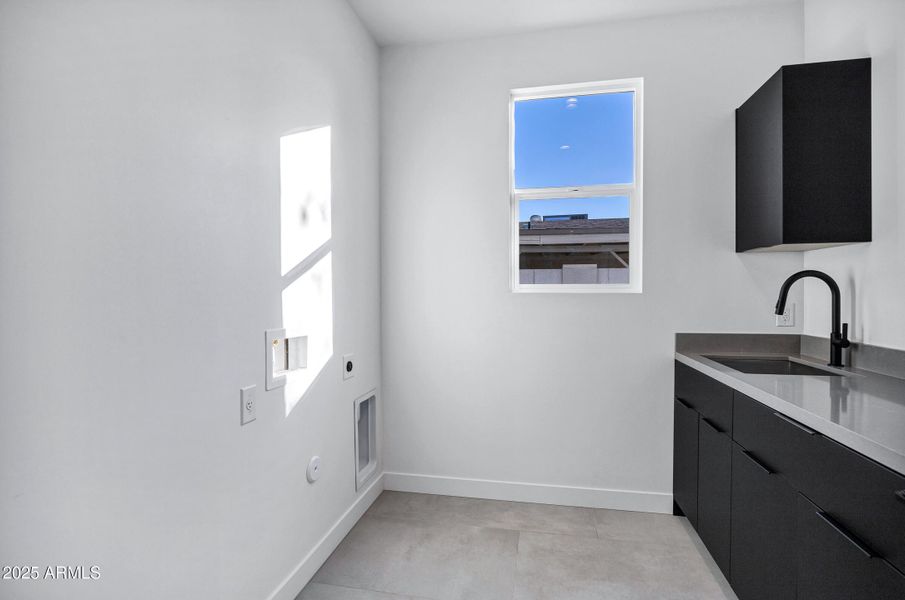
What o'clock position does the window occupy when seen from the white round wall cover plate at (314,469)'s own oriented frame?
The window is roughly at 10 o'clock from the white round wall cover plate.

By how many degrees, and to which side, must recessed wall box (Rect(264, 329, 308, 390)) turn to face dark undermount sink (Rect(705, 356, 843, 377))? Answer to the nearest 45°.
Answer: approximately 45° to its left

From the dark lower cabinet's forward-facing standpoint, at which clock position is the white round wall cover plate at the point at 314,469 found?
The white round wall cover plate is roughly at 1 o'clock from the dark lower cabinet.

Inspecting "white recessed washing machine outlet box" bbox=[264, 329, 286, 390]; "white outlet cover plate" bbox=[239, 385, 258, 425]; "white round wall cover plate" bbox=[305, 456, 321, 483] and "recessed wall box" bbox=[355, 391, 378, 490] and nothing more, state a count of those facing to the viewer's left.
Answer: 0

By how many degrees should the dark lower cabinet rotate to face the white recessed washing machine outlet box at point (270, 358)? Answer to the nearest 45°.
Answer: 0° — it already faces it

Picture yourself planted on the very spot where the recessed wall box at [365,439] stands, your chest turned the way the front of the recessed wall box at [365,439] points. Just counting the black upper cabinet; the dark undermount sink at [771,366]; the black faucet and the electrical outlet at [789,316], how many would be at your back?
0

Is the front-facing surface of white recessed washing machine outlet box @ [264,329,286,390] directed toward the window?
no

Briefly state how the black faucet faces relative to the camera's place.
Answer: facing the viewer and to the left of the viewer

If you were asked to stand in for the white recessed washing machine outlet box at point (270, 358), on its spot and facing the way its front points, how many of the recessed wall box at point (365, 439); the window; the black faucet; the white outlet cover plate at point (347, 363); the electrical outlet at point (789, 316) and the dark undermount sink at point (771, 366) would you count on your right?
0

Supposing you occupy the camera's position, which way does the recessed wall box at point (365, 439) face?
facing the viewer and to the right of the viewer

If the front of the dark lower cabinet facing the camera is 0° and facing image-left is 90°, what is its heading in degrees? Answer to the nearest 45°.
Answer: approximately 45°

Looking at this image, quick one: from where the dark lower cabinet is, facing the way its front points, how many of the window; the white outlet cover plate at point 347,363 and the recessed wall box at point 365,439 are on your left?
0

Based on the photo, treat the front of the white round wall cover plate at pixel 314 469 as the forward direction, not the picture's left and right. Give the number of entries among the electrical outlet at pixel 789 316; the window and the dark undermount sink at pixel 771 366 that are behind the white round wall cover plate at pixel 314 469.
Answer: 0

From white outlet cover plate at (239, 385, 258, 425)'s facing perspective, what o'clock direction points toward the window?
The window is roughly at 10 o'clock from the white outlet cover plate.

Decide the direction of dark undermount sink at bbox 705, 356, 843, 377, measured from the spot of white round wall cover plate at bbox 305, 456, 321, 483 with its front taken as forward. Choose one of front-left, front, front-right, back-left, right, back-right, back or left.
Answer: front-left

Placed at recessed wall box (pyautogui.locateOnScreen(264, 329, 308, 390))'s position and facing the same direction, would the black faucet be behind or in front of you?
in front

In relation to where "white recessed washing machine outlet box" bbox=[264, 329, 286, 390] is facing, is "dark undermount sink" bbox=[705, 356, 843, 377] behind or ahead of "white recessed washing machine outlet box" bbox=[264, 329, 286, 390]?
ahead

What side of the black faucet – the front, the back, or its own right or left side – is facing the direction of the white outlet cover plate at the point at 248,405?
front

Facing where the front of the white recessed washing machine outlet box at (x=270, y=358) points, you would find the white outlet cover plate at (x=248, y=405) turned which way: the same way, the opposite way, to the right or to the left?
the same way

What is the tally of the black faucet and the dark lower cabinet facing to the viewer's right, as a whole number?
0

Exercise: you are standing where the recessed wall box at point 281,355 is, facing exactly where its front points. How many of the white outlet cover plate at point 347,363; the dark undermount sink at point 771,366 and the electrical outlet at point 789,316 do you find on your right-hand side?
0
